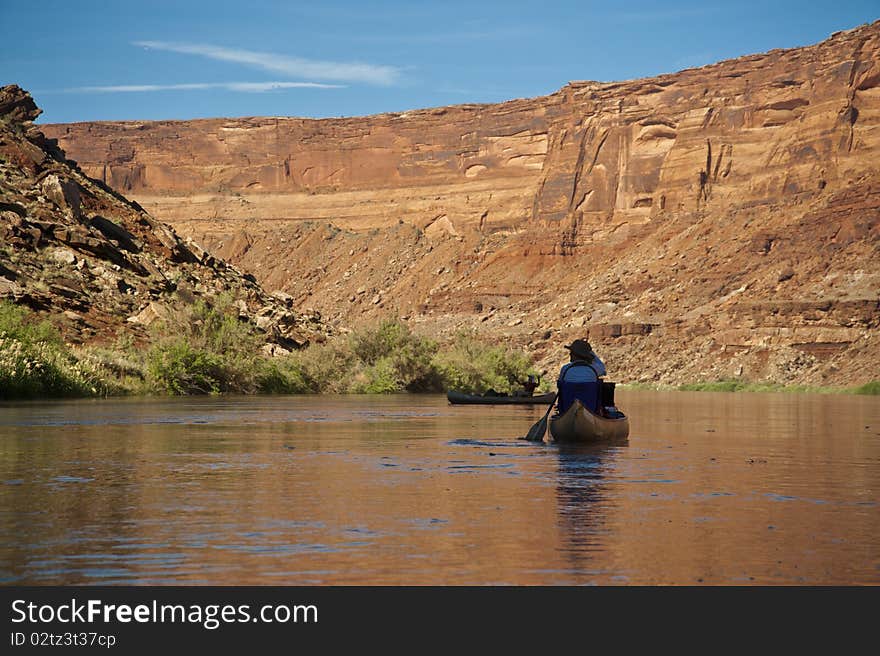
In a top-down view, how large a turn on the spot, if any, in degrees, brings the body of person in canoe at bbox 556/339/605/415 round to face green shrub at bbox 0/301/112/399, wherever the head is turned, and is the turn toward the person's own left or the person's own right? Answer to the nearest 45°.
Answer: approximately 45° to the person's own left

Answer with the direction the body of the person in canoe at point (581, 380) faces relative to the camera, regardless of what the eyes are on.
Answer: away from the camera

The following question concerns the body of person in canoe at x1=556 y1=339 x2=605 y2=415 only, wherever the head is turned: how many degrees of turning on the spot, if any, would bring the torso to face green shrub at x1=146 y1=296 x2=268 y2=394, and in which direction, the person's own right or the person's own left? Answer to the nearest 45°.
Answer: approximately 45° to the person's own left

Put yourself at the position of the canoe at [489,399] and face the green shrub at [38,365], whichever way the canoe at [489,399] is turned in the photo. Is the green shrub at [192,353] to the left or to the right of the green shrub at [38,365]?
right

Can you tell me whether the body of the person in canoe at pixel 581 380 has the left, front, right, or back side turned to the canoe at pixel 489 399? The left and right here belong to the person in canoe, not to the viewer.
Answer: front

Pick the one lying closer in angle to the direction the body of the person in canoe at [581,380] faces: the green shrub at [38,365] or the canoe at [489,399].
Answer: the canoe

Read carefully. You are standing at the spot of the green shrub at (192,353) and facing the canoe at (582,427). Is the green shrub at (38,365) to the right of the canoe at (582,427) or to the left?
right
